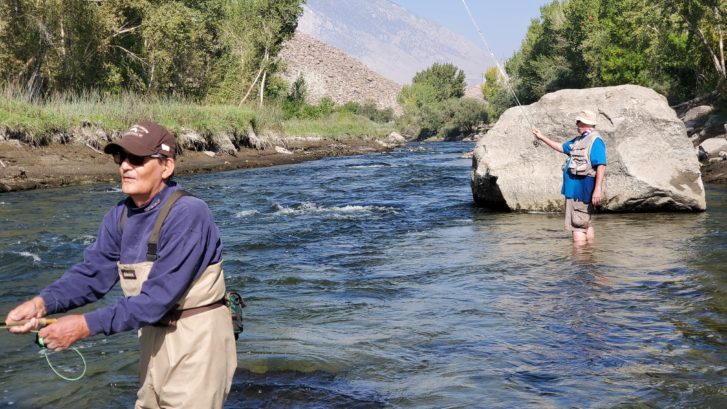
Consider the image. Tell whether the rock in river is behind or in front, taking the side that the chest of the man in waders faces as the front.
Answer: behind

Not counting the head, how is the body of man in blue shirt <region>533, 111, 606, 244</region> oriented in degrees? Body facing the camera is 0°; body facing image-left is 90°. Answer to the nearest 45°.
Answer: approximately 45°

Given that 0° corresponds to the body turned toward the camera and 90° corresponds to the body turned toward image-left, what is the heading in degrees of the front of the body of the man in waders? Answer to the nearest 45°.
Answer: approximately 45°

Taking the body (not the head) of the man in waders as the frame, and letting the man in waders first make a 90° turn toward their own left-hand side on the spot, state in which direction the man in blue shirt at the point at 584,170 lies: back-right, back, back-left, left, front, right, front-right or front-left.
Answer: left
